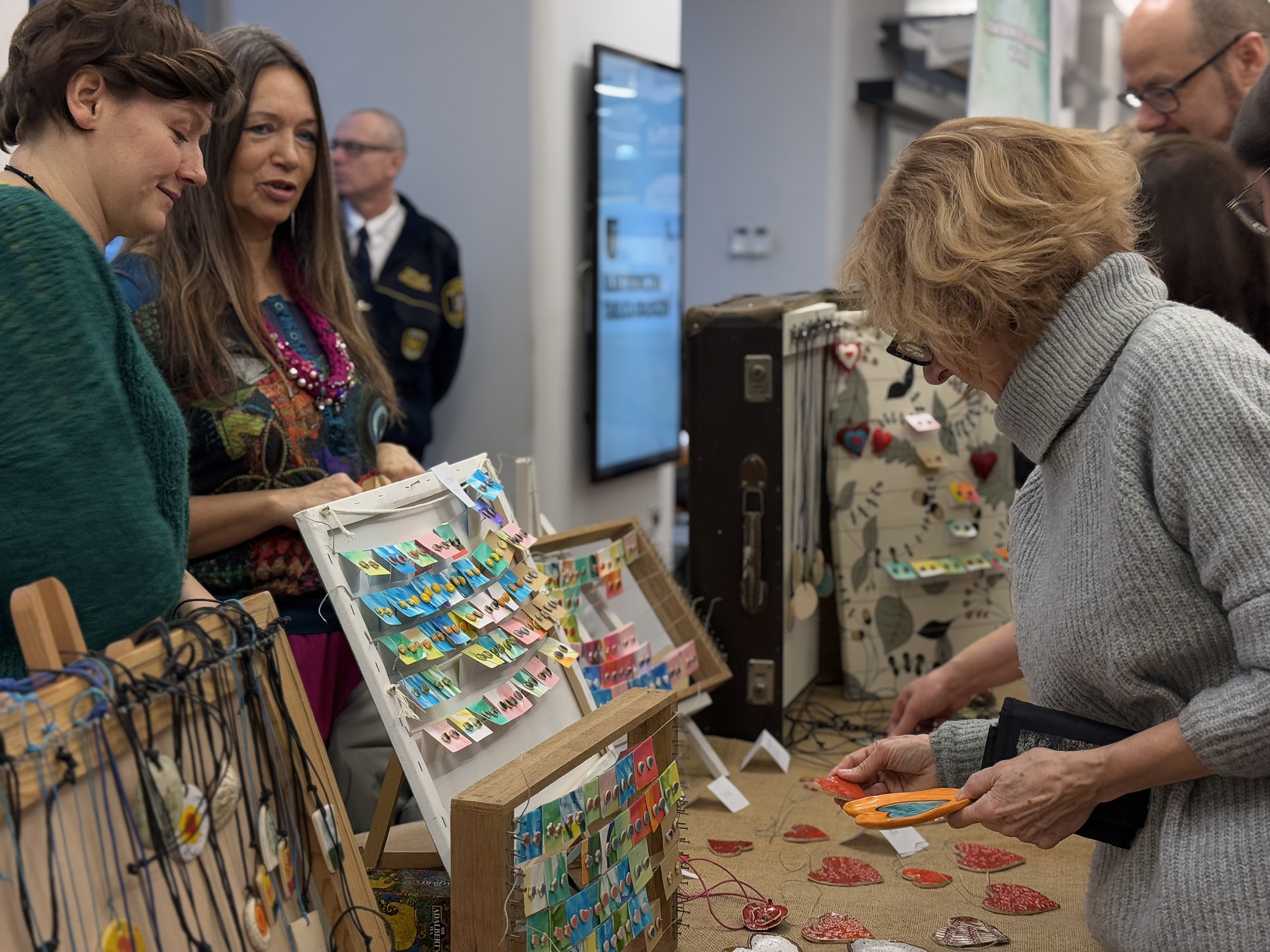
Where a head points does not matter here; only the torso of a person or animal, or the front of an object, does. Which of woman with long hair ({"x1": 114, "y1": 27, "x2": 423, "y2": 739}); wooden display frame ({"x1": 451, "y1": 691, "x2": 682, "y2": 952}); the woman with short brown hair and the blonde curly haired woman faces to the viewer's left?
the blonde curly haired woman

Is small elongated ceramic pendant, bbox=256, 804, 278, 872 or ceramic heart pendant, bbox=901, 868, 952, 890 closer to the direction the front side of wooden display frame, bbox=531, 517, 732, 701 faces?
the small elongated ceramic pendant

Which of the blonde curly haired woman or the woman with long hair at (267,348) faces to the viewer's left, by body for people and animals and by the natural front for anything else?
the blonde curly haired woman

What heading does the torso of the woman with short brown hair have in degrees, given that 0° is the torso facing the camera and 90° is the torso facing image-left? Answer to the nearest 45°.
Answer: approximately 270°

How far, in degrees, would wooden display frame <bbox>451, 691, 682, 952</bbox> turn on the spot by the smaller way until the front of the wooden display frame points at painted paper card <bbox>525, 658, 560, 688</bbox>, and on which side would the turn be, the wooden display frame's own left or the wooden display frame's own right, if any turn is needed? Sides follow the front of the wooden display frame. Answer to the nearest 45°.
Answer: approximately 135° to the wooden display frame's own left

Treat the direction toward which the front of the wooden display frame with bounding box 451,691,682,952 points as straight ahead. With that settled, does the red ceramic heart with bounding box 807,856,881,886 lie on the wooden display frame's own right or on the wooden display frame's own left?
on the wooden display frame's own left
